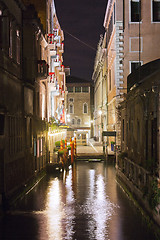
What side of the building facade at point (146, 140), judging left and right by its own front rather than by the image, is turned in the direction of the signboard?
right

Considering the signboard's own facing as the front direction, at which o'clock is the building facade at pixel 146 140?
The building facade is roughly at 12 o'clock from the signboard.

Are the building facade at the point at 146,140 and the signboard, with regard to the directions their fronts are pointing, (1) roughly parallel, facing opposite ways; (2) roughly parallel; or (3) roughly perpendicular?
roughly perpendicular

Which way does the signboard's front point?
toward the camera

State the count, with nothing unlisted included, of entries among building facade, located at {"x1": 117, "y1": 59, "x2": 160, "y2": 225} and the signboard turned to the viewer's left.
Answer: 1

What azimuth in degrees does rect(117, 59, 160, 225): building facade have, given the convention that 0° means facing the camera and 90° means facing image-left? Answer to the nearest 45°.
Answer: approximately 90°
